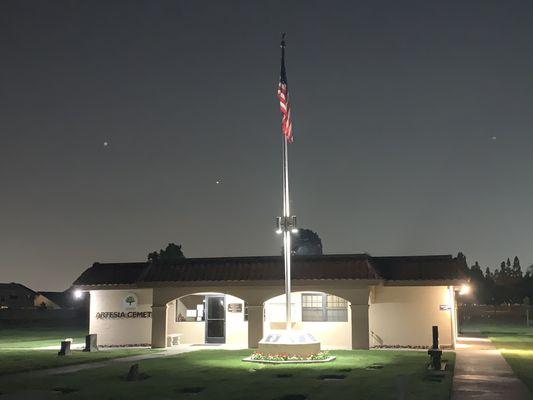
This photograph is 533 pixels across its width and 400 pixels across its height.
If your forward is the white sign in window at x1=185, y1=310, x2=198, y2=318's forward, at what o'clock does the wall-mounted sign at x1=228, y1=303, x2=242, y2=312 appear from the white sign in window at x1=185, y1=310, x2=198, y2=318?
the wall-mounted sign at x1=228, y1=303, x2=242, y2=312 is roughly at 10 o'clock from the white sign in window at x1=185, y1=310, x2=198, y2=318.

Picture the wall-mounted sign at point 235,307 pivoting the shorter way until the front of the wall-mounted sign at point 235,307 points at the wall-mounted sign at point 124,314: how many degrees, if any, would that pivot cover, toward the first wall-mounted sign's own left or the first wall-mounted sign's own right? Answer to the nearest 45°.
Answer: approximately 90° to the first wall-mounted sign's own right

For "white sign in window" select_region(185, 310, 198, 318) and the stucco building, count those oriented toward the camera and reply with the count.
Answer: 2

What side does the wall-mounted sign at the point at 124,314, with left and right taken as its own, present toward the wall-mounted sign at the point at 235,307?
left

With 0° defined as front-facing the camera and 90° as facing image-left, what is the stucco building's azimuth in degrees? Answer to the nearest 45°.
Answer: approximately 0°

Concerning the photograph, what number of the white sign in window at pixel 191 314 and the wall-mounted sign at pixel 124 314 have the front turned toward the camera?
2

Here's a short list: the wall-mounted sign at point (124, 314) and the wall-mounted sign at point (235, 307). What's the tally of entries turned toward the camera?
2
